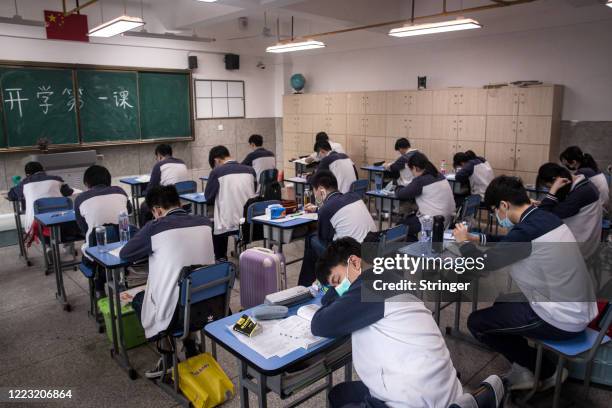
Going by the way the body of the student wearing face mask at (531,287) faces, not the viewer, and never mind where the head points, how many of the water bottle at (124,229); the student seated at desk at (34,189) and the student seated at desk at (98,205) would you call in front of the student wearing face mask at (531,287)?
3

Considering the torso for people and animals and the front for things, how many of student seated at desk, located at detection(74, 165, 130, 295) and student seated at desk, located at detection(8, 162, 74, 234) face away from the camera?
2

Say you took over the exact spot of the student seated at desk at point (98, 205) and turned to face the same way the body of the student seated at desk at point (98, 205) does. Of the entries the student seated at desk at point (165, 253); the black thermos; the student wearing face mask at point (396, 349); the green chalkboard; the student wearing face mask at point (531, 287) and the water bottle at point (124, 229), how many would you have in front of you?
1

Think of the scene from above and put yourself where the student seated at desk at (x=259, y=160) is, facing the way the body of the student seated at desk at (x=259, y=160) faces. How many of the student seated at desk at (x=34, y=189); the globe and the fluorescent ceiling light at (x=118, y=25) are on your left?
2

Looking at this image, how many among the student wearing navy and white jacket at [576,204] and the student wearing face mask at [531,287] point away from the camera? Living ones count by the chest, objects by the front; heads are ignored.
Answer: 0

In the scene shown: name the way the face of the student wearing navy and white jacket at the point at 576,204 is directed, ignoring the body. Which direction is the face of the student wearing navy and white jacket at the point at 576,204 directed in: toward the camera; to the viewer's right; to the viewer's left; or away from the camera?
to the viewer's left

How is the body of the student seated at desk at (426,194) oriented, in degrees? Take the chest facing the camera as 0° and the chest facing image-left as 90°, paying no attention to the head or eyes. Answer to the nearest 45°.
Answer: approximately 135°

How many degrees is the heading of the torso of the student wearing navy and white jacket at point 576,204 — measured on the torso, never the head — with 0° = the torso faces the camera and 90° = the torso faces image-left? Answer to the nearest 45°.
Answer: approximately 90°

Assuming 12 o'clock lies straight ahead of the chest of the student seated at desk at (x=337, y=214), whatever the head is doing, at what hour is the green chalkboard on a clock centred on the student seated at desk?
The green chalkboard is roughly at 12 o'clock from the student seated at desk.

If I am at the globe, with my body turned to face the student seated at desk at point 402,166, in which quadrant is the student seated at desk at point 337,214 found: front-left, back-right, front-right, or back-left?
front-right

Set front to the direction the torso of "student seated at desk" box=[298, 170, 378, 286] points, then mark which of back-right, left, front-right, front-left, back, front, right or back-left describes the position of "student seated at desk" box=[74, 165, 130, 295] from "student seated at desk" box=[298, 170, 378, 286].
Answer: front-left

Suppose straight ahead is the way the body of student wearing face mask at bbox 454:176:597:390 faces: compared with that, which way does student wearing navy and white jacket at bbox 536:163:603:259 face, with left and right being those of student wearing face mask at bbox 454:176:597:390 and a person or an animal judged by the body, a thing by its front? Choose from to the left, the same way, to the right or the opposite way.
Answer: the same way

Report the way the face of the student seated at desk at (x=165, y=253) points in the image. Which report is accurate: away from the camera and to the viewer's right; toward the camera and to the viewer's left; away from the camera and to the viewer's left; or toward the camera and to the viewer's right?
away from the camera and to the viewer's left

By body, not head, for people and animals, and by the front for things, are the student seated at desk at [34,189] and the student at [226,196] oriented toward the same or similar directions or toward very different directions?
same or similar directions

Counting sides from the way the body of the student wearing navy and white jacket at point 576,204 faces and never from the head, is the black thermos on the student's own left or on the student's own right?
on the student's own left

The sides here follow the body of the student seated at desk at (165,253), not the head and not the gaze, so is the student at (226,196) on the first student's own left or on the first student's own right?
on the first student's own right

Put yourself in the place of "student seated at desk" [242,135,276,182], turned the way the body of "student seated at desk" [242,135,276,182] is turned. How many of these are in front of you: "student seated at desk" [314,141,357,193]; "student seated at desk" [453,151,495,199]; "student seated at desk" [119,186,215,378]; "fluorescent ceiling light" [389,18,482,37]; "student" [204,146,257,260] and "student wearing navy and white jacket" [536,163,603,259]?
0

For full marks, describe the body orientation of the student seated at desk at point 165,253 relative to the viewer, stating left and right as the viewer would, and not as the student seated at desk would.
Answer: facing away from the viewer and to the left of the viewer

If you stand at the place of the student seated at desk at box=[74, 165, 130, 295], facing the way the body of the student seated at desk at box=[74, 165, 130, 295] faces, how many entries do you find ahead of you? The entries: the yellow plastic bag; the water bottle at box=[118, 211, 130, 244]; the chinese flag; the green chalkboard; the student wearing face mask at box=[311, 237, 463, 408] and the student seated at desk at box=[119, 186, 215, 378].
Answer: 2

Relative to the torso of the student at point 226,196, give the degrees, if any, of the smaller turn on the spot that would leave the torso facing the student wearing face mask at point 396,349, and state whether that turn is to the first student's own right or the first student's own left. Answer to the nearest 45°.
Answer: approximately 135° to the first student's own left

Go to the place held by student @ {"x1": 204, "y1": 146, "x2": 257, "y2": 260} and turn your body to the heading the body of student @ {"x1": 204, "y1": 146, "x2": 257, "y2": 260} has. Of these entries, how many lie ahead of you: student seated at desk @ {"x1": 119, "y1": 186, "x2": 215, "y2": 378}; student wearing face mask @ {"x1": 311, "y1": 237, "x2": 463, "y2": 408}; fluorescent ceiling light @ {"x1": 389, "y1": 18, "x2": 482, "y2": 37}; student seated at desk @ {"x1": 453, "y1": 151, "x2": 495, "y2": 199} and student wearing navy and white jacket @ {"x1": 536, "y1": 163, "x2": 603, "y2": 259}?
0

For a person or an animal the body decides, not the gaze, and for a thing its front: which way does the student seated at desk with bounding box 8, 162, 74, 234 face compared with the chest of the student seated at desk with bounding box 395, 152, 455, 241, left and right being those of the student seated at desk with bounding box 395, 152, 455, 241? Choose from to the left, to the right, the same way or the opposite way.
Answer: the same way
